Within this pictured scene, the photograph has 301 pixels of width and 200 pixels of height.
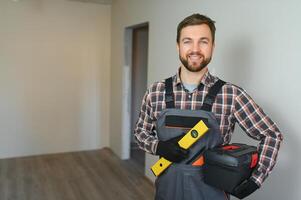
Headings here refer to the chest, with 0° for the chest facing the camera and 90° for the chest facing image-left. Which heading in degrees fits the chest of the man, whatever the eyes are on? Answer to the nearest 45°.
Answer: approximately 0°
